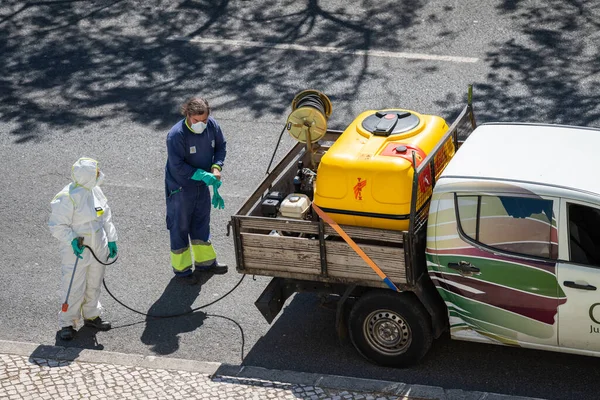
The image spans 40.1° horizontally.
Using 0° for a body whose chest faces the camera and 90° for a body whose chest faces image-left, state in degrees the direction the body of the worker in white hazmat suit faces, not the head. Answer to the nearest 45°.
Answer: approximately 315°

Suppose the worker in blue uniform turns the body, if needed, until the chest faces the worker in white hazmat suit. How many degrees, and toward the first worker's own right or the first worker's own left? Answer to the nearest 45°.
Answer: approximately 90° to the first worker's own right

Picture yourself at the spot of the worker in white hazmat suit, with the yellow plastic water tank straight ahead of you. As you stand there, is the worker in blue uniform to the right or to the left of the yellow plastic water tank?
left

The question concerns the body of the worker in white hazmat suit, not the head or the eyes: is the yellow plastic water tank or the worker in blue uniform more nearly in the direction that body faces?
the yellow plastic water tank

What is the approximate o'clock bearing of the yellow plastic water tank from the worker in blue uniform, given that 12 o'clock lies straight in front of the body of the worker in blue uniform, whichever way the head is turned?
The yellow plastic water tank is roughly at 12 o'clock from the worker in blue uniform.

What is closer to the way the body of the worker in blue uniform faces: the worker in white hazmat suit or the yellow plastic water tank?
the yellow plastic water tank
